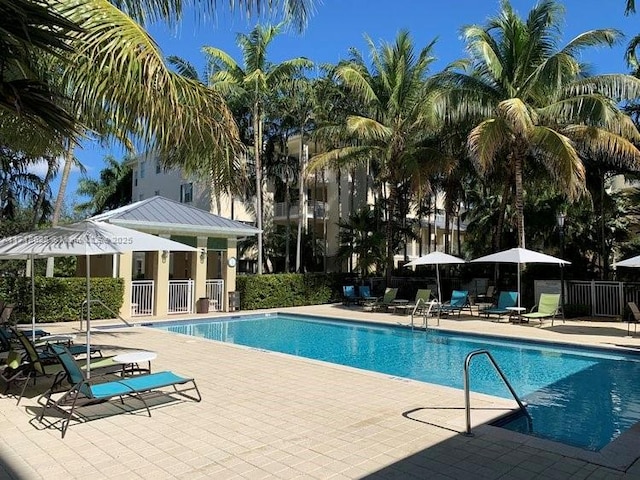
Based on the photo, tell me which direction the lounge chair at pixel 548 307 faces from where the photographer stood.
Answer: facing the viewer and to the left of the viewer

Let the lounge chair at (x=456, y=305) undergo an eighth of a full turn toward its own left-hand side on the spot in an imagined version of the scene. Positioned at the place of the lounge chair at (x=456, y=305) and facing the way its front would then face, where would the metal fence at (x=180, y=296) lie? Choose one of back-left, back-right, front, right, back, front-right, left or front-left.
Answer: right

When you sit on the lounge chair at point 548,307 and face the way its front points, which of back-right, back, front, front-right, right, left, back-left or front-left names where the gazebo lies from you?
front-right

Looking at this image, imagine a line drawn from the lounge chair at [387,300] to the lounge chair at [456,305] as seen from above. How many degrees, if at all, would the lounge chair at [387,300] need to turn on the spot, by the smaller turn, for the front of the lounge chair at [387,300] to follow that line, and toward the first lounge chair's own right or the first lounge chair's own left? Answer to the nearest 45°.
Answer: approximately 90° to the first lounge chair's own left

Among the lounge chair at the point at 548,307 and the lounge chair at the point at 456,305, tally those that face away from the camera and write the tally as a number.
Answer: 0

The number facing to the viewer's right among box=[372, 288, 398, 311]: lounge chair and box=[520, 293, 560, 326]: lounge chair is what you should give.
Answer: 0

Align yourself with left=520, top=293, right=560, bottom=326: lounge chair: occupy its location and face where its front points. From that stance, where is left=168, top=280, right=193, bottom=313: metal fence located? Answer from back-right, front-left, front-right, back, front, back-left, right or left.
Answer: front-right

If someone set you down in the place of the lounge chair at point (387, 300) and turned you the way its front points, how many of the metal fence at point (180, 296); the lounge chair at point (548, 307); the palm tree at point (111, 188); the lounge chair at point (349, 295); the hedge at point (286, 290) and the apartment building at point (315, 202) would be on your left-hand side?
1

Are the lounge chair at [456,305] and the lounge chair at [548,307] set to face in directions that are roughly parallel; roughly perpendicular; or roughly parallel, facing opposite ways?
roughly parallel

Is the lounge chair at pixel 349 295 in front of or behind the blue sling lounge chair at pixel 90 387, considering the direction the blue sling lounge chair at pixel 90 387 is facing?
in front

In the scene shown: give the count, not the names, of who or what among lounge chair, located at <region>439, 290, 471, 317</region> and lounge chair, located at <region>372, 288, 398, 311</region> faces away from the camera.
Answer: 0

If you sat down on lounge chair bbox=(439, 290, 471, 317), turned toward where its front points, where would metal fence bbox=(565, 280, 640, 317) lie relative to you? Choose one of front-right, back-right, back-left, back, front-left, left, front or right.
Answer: back-left

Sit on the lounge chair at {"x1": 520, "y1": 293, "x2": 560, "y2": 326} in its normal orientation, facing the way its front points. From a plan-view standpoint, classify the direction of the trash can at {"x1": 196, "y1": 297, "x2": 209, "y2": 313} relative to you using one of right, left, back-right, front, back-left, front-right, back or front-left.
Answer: front-right

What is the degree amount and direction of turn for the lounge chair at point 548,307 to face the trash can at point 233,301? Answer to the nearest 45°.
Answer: approximately 45° to its right

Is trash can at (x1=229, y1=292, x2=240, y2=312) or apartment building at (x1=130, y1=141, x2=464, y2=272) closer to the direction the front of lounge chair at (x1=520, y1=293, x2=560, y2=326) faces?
the trash can

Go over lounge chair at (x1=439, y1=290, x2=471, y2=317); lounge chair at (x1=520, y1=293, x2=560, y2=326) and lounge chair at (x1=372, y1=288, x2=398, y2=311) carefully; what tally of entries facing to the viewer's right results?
0

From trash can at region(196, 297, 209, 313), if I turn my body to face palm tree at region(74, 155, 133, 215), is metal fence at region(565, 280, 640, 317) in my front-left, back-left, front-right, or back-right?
back-right

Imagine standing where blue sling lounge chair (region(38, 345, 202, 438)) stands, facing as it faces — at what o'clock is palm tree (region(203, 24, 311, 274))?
The palm tree is roughly at 11 o'clock from the blue sling lounge chair.
